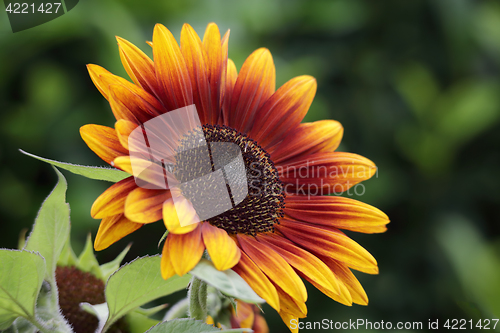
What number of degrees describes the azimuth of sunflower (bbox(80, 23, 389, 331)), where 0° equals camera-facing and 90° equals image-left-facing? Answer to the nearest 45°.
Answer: approximately 45°
